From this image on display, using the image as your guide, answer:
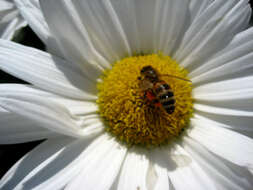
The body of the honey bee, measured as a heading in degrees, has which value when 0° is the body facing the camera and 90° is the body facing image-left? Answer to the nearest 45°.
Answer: approximately 135°
